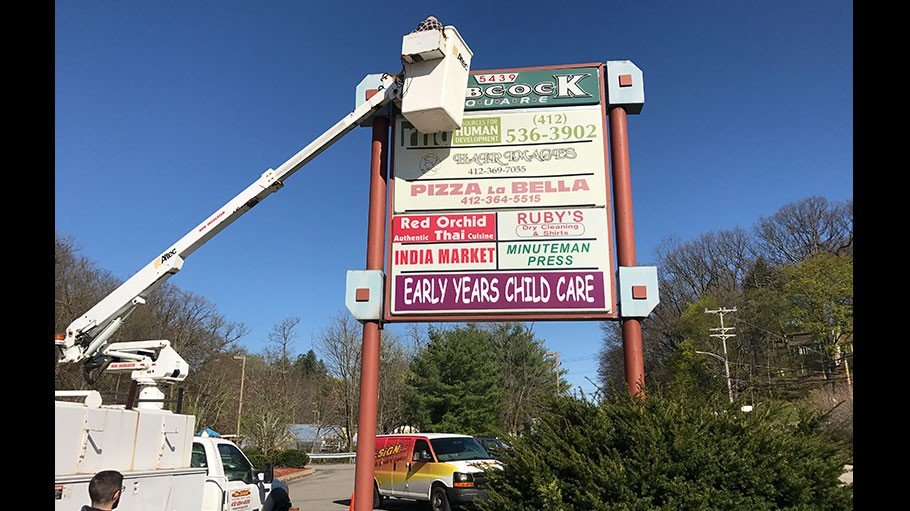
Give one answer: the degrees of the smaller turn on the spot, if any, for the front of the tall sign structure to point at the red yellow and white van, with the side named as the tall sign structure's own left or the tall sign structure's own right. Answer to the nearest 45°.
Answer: approximately 180°

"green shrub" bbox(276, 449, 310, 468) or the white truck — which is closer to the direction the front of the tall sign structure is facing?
the white truck

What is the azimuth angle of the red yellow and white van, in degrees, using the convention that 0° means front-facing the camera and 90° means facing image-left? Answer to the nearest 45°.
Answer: approximately 315°

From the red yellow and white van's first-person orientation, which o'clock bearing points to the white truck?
The white truck is roughly at 2 o'clock from the red yellow and white van.

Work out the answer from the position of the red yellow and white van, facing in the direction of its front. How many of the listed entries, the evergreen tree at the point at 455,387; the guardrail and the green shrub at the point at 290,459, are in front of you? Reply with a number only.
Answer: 0

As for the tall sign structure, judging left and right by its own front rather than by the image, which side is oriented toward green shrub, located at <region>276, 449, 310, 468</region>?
back

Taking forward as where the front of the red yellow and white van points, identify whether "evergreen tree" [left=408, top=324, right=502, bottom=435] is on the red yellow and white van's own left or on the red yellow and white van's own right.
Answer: on the red yellow and white van's own left

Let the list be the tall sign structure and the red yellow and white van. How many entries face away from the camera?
0

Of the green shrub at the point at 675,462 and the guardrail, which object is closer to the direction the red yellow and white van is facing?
the green shrub

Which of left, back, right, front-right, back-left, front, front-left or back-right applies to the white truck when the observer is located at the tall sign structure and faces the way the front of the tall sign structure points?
right

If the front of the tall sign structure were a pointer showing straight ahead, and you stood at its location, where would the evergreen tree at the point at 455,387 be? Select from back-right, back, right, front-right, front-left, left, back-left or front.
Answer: back

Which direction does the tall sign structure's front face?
toward the camera

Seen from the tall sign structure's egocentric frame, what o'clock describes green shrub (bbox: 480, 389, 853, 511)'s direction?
The green shrub is roughly at 11 o'clock from the tall sign structure.
